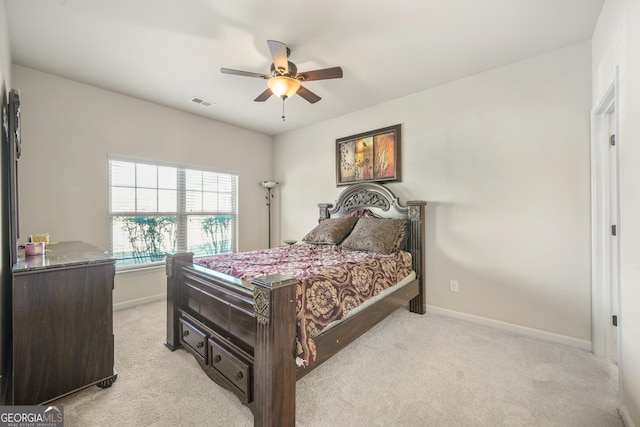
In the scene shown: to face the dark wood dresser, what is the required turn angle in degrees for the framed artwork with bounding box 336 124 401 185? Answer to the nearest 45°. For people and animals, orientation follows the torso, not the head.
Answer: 0° — it already faces it

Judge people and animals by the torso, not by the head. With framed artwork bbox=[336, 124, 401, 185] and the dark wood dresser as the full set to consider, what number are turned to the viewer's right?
1

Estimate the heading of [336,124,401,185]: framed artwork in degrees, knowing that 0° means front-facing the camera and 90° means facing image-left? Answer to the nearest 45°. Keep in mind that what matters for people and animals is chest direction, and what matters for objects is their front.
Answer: approximately 45°

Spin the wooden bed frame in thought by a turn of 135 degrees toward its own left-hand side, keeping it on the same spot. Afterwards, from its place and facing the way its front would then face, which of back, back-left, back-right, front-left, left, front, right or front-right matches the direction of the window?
back-left

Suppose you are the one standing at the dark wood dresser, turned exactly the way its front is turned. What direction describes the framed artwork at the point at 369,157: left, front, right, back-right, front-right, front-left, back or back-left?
front

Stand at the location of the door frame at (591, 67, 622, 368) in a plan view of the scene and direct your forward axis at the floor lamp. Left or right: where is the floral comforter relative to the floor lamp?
left

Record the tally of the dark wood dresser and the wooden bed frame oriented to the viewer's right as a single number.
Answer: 1

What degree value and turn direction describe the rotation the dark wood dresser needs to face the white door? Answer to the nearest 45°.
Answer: approximately 45° to its right

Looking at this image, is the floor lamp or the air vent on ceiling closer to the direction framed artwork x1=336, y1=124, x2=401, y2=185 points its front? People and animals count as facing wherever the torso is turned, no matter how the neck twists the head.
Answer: the air vent on ceiling

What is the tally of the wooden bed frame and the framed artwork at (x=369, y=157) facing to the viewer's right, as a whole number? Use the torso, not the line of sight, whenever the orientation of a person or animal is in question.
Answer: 0

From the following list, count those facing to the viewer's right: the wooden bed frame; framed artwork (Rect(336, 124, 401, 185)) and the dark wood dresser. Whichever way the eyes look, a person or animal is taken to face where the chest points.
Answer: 1

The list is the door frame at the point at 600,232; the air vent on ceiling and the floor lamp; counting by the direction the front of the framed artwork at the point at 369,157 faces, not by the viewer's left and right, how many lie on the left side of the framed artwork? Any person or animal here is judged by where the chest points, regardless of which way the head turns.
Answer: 1

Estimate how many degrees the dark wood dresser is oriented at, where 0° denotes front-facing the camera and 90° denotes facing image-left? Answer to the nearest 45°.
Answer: approximately 270°

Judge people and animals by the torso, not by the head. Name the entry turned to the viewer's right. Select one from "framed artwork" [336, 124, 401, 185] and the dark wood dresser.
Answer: the dark wood dresser
